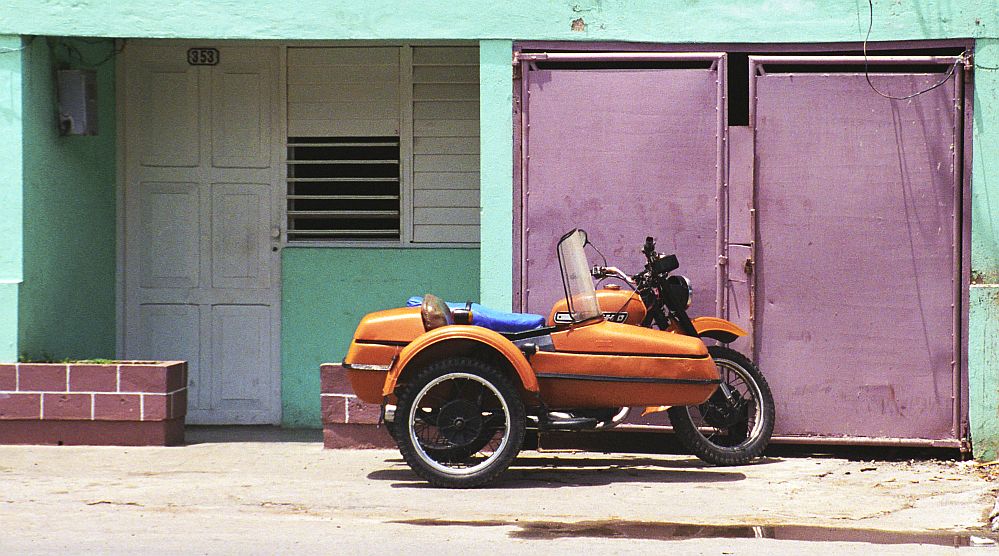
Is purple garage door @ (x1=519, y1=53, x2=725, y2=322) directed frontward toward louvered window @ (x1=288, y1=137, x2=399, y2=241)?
no

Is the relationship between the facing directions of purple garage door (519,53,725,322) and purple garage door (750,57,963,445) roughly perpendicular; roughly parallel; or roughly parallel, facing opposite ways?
roughly parallel

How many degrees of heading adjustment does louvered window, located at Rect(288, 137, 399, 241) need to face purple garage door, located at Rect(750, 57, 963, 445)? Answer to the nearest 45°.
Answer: approximately 45° to its left

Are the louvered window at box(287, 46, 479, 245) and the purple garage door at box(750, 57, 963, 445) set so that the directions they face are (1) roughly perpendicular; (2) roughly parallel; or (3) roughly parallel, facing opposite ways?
roughly parallel

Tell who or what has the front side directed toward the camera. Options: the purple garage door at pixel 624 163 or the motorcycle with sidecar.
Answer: the purple garage door

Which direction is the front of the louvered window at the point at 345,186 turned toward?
toward the camera

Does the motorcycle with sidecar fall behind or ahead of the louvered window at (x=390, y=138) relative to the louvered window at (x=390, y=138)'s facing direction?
ahead

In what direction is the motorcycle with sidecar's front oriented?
to the viewer's right

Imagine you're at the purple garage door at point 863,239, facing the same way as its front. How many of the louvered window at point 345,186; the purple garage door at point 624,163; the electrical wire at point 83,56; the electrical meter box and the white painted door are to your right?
5

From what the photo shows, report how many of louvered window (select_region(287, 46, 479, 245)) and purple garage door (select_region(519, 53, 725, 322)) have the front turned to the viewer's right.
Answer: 0

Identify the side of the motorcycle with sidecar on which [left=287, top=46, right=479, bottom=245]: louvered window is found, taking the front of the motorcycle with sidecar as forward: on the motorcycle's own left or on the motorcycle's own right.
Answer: on the motorcycle's own left

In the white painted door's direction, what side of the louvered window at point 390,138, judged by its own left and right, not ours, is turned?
right

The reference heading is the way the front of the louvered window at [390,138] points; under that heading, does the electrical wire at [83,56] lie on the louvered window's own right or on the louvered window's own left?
on the louvered window's own right

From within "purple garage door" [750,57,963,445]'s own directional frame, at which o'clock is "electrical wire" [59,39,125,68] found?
The electrical wire is roughly at 3 o'clock from the purple garage door.

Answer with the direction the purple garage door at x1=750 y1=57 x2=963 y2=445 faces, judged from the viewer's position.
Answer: facing the viewer
